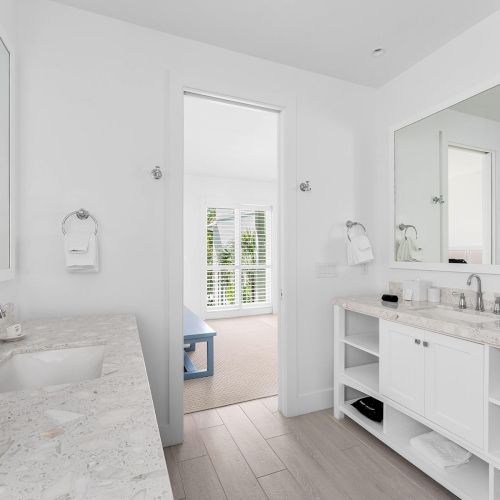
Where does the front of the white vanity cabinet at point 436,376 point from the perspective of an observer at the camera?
facing the viewer and to the left of the viewer

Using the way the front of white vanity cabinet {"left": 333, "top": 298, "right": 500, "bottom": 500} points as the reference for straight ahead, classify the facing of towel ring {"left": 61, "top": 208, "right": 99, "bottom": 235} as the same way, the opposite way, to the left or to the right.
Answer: to the left

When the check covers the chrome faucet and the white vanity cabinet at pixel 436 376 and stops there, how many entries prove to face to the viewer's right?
0

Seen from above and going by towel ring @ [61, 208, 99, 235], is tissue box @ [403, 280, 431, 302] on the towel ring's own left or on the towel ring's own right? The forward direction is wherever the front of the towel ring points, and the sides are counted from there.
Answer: on the towel ring's own left

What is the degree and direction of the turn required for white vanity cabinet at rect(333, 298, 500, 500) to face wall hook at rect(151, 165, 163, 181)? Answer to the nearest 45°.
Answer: approximately 45° to its right

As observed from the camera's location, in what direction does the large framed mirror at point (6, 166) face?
facing to the right of the viewer

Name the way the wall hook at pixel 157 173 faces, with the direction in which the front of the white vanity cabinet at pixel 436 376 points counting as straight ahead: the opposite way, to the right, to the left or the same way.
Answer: to the left

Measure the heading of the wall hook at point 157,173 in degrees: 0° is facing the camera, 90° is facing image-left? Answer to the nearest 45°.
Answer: approximately 0°

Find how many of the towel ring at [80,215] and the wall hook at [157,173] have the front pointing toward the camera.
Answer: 2

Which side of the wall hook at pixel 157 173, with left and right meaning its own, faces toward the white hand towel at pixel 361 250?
left

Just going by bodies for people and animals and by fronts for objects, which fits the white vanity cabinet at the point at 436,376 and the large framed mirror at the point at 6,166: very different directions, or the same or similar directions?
very different directions

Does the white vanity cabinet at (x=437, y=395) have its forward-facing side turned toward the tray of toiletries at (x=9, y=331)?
yes
